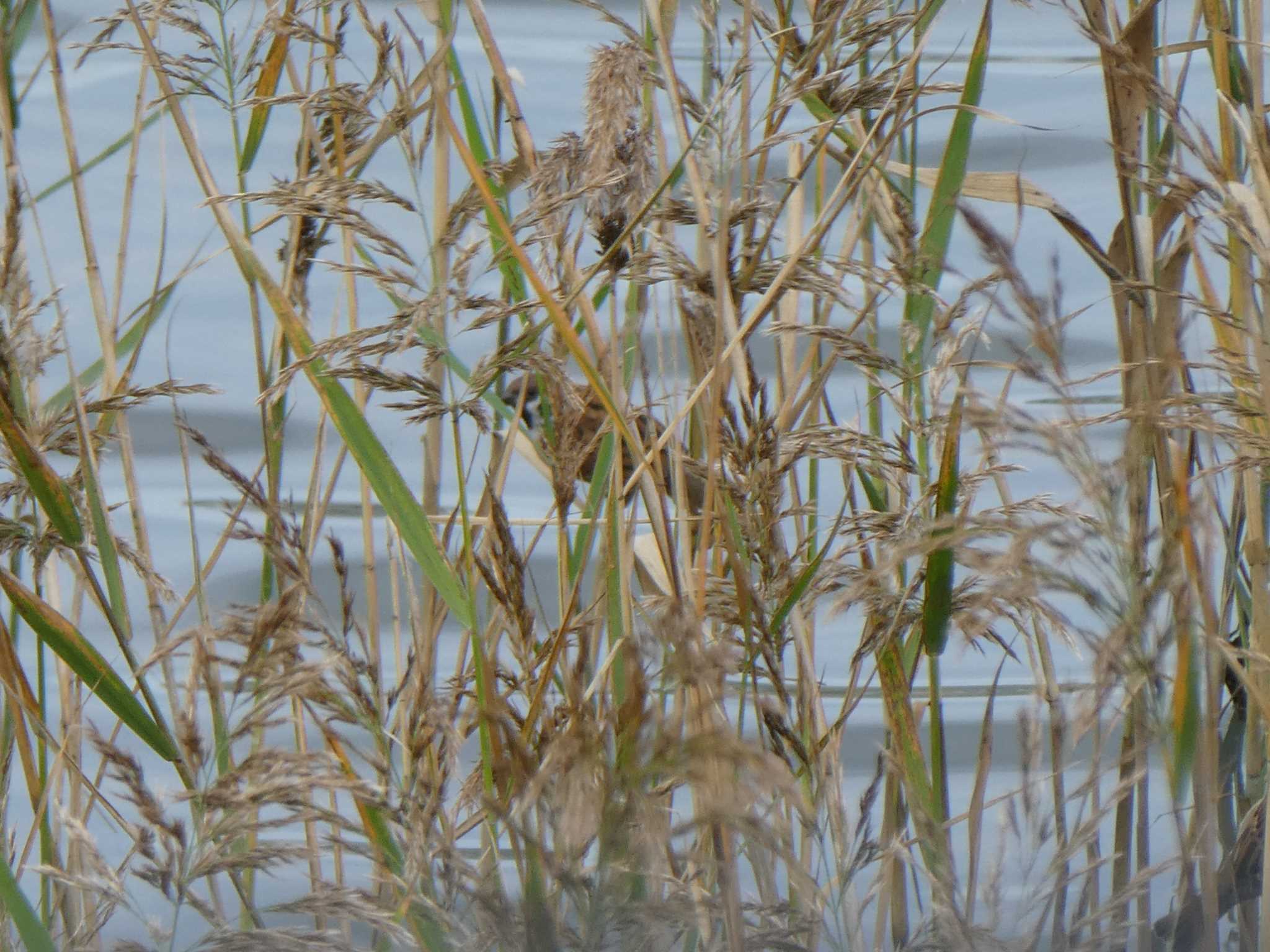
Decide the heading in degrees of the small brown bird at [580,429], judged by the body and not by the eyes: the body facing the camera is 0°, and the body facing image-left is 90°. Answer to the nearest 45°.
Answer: approximately 90°
